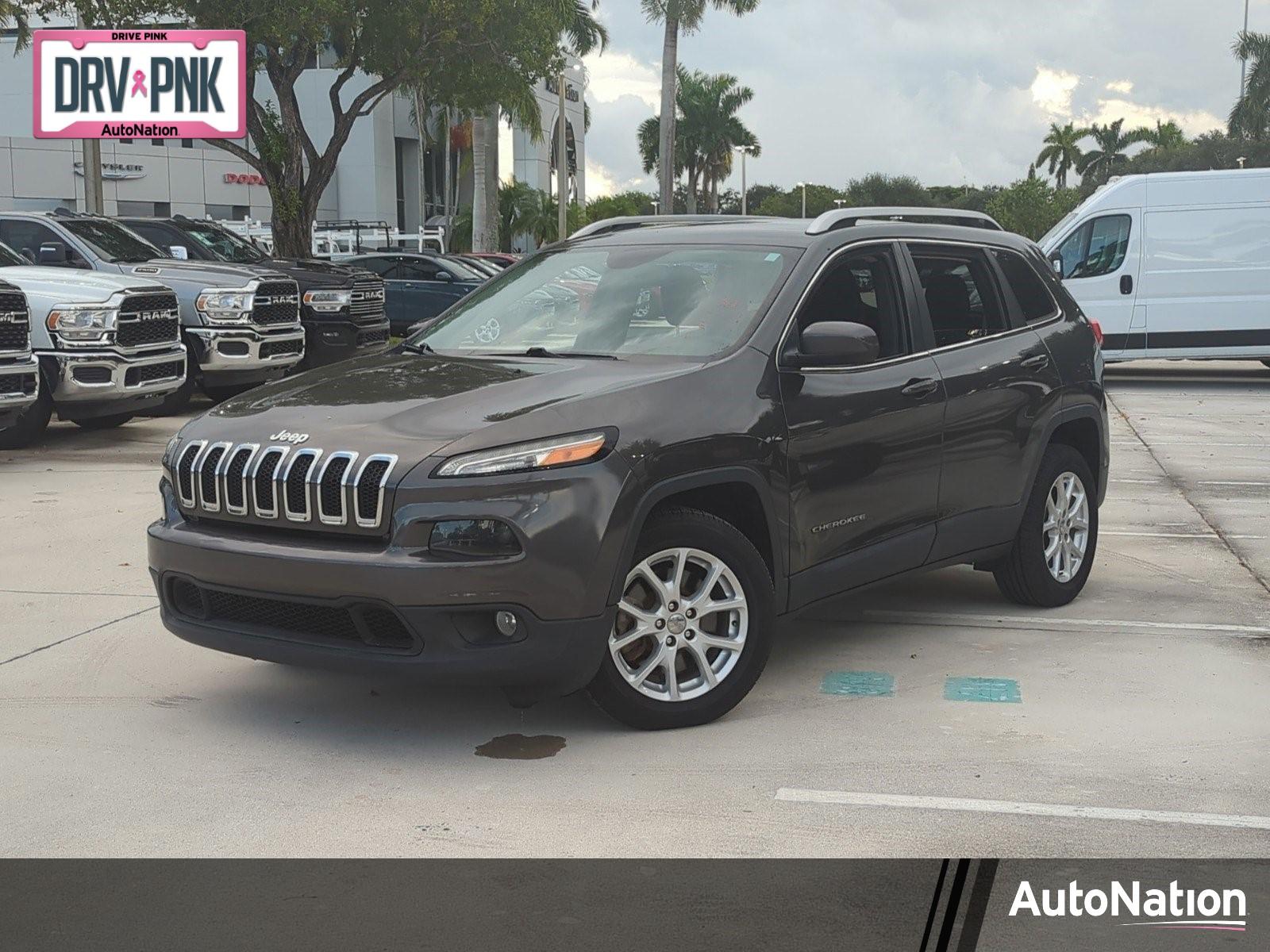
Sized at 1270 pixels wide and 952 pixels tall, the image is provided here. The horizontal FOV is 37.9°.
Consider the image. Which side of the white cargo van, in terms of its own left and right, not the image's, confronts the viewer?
left

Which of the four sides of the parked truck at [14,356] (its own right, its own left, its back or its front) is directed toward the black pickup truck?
left

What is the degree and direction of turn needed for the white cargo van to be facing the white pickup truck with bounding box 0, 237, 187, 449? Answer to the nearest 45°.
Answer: approximately 45° to its left

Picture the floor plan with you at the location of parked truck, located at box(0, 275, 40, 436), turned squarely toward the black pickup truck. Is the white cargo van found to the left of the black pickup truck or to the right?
right

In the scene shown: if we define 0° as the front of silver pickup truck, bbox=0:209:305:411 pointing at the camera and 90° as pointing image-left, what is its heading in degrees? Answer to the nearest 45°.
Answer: approximately 315°

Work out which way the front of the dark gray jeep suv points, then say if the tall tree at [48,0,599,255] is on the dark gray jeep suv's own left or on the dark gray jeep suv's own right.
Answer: on the dark gray jeep suv's own right

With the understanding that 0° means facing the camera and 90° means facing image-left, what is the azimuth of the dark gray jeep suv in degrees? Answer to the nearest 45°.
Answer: approximately 45°

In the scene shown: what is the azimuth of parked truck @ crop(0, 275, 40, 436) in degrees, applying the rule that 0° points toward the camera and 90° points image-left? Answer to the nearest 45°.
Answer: approximately 315°

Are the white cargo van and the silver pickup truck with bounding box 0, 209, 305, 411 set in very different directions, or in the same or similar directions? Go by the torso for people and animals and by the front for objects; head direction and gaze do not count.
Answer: very different directions

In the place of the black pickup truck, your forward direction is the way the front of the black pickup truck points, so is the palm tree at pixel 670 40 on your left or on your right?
on your left

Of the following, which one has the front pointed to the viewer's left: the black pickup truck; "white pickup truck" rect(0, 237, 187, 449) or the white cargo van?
the white cargo van

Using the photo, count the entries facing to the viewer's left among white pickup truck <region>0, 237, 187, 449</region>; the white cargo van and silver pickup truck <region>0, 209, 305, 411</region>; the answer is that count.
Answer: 1

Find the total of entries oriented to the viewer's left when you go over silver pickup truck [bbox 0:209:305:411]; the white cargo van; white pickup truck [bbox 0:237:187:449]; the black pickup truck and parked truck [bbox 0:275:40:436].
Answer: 1

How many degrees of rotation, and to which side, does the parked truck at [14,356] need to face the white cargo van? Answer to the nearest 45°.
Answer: approximately 45° to its left
